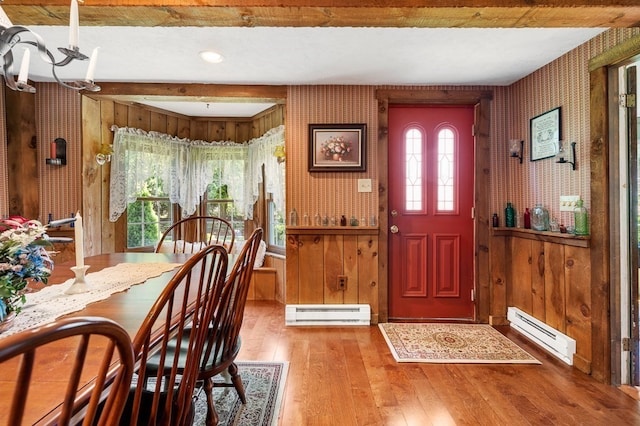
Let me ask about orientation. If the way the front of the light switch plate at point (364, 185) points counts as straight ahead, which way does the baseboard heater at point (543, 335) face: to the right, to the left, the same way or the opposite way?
to the right

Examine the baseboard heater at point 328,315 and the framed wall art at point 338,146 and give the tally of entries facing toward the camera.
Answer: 2

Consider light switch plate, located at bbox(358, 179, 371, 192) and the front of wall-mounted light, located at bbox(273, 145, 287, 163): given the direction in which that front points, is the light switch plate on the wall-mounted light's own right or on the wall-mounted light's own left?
on the wall-mounted light's own left

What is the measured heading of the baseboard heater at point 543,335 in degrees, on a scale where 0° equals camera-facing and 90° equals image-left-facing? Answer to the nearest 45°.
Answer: approximately 45°

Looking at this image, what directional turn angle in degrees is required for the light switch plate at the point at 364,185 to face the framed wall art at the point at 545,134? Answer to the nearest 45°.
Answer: approximately 90° to its left

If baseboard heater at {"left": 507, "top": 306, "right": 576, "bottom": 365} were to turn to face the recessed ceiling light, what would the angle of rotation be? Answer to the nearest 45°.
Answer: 0° — it already faces it

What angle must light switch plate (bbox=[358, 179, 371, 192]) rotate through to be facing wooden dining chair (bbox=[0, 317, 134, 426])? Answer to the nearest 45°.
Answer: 0° — it already faces it
